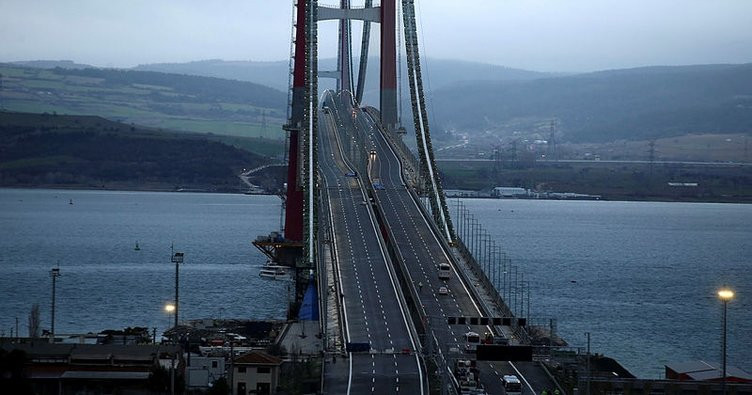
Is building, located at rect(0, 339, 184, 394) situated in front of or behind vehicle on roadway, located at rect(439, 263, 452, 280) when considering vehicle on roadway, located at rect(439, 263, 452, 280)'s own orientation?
behind

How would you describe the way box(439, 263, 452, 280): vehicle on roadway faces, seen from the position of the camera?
facing away from the viewer

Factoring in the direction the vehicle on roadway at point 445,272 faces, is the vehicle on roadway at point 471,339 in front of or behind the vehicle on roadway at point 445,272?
behind

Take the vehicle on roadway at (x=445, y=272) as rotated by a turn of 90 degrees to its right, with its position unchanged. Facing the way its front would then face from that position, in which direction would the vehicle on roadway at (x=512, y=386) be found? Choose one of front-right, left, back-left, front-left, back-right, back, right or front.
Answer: right

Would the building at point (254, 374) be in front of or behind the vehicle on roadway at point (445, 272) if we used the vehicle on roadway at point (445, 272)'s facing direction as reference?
behind

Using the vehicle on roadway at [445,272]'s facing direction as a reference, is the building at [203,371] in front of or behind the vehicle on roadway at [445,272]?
behind
